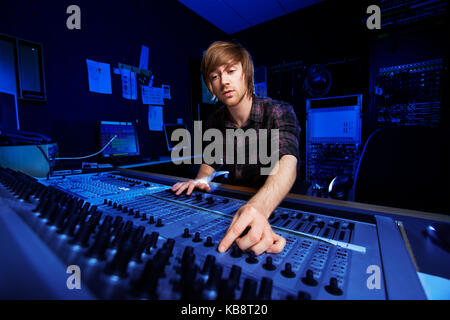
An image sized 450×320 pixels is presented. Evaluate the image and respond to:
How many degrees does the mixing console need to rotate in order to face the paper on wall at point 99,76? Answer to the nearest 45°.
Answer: approximately 90° to its left

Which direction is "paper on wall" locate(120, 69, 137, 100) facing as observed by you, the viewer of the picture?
facing the viewer and to the right of the viewer

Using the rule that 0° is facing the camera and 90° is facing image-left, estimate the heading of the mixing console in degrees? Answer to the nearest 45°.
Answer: approximately 225°

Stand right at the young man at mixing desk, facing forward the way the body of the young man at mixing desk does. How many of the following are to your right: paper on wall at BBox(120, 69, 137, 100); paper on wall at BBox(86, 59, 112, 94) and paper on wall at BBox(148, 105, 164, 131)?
3

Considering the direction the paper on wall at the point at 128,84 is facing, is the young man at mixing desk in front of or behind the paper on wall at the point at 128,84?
in front

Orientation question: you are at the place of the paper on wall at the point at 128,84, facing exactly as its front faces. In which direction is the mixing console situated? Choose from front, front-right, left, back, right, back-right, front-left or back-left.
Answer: front-right

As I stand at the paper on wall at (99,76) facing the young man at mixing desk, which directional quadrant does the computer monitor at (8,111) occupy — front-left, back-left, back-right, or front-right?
front-right

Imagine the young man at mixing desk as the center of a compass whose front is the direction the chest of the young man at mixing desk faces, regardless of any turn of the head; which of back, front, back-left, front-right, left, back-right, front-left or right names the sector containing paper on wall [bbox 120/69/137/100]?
right

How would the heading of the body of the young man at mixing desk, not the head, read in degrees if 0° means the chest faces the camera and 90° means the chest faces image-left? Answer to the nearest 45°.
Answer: approximately 45°

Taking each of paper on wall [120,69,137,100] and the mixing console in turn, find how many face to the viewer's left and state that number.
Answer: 0

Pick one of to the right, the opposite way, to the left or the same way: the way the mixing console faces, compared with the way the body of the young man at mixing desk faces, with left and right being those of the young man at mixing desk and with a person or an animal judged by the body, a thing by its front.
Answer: the opposite way

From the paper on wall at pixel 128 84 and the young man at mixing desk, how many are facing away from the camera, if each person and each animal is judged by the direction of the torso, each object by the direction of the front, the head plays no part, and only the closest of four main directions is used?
0

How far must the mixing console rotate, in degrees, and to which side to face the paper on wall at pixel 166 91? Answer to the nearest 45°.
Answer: approximately 45° to its left

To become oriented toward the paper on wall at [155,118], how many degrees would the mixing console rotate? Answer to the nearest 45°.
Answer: approximately 45° to its left

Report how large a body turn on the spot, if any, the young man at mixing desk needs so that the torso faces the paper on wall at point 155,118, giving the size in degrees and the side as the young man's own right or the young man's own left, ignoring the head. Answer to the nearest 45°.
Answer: approximately 90° to the young man's own right
